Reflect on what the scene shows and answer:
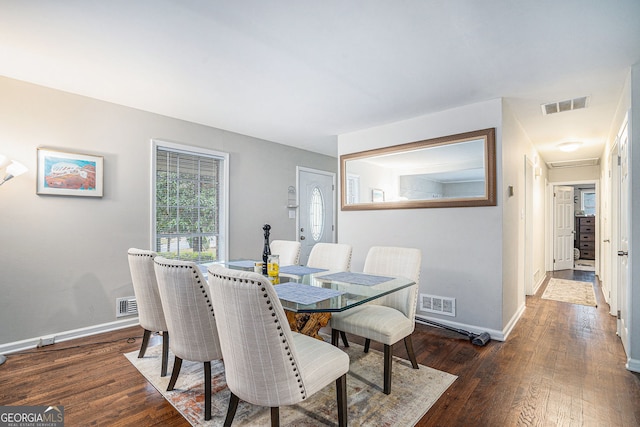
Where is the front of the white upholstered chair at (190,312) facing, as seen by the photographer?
facing away from the viewer and to the right of the viewer

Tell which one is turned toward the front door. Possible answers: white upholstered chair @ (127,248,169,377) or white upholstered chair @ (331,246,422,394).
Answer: white upholstered chair @ (127,248,169,377)

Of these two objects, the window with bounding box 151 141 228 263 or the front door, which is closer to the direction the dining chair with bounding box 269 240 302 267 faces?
the window

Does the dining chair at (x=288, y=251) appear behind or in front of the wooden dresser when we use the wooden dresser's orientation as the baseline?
in front

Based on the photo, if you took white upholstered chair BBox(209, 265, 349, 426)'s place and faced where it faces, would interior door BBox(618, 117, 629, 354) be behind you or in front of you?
in front

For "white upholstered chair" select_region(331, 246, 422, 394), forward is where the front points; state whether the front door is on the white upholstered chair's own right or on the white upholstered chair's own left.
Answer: on the white upholstered chair's own right

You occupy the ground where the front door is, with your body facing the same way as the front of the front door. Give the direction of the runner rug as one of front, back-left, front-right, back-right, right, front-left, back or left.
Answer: front-left

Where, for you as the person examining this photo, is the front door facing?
facing the viewer and to the right of the viewer

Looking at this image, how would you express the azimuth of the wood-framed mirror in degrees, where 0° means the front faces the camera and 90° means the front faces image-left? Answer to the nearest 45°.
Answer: approximately 45°

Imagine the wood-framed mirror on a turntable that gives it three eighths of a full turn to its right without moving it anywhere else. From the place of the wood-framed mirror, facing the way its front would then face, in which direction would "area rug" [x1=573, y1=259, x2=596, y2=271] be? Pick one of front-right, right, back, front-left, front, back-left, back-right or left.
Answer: front-right

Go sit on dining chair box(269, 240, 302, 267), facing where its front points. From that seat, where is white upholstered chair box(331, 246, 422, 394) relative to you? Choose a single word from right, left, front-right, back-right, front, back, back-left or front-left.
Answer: left
